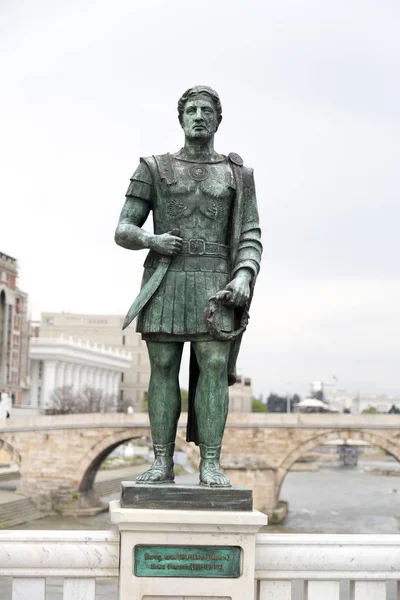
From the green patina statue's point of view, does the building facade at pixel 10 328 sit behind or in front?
behind

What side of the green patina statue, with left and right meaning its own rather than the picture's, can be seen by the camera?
front

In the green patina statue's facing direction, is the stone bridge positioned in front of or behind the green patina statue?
behind
